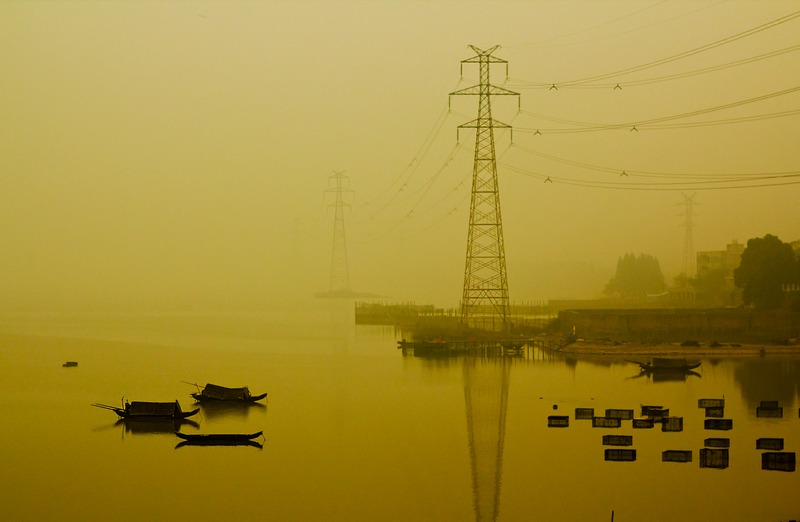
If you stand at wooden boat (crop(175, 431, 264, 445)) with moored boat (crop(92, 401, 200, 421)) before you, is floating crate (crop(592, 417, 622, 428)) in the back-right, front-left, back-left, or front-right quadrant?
back-right

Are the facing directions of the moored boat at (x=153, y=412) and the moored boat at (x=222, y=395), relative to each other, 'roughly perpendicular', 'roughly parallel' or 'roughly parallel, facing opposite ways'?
roughly parallel

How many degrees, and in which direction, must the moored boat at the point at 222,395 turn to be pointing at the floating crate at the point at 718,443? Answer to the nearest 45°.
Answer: approximately 45° to its right

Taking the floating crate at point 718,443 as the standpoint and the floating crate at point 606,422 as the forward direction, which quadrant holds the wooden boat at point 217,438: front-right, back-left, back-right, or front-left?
front-left

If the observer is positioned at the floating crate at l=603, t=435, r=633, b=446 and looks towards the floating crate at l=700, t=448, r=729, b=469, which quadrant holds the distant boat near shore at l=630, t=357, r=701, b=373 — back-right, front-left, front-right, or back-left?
back-left

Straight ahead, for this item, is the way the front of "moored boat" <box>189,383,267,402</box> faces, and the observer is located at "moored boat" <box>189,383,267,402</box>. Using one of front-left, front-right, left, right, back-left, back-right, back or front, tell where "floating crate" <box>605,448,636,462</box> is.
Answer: front-right

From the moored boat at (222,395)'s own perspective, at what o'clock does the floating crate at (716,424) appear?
The floating crate is roughly at 1 o'clock from the moored boat.

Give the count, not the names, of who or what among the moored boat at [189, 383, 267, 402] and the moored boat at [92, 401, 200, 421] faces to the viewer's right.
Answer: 2

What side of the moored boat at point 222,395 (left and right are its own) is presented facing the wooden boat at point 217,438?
right

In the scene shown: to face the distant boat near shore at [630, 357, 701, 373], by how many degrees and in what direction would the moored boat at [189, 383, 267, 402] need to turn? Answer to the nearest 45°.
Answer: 0° — it already faces it

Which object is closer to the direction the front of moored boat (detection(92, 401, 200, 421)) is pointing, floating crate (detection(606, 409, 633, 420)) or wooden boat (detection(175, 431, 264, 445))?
the floating crate

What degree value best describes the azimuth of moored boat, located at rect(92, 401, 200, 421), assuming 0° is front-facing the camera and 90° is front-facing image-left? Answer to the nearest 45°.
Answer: approximately 270°

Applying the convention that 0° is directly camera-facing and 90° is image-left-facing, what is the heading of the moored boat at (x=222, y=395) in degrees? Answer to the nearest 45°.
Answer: approximately 270°

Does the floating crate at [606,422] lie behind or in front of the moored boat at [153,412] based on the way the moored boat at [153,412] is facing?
in front

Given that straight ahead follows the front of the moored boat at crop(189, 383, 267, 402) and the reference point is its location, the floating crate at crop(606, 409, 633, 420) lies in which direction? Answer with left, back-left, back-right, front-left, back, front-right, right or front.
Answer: front-right
